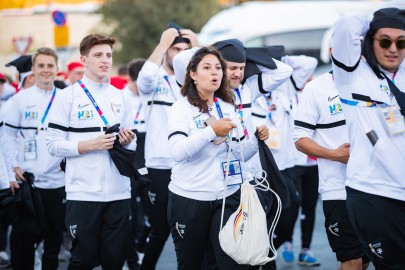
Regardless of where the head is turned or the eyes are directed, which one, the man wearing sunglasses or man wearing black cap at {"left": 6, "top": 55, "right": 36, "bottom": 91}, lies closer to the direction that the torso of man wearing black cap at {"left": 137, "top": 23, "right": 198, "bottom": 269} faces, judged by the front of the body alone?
the man wearing sunglasses

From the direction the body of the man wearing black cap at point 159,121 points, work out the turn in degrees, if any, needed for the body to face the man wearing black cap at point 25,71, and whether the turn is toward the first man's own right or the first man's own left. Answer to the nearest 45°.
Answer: approximately 180°

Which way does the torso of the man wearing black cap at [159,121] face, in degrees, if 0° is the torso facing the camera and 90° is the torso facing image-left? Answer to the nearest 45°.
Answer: approximately 315°
